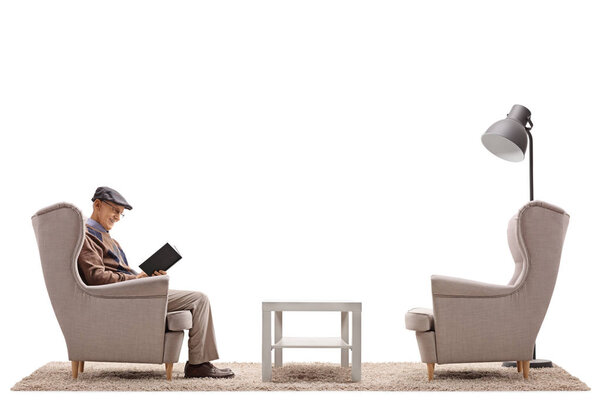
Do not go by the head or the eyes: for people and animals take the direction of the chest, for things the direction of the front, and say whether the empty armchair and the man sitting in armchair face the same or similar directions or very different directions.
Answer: very different directions

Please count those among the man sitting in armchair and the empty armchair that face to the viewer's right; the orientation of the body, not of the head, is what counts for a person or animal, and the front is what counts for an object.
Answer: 1

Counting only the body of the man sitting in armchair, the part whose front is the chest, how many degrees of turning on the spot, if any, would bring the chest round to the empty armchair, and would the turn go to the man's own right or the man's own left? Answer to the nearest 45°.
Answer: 0° — they already face it

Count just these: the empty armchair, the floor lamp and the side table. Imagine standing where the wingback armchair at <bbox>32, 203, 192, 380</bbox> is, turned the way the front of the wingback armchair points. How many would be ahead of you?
3

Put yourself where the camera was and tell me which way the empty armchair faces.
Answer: facing to the left of the viewer

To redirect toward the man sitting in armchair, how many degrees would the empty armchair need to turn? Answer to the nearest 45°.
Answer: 0° — it already faces them

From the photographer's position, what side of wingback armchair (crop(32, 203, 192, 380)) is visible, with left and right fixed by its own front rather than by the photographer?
right

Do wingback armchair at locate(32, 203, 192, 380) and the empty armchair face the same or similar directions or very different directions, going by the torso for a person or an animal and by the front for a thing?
very different directions

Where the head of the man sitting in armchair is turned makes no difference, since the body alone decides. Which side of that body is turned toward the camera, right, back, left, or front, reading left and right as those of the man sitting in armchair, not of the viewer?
right
